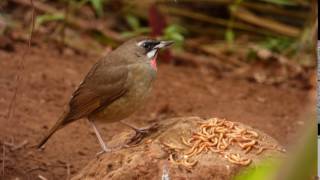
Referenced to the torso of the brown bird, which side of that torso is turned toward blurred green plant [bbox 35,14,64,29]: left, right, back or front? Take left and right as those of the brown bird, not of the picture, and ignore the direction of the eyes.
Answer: left

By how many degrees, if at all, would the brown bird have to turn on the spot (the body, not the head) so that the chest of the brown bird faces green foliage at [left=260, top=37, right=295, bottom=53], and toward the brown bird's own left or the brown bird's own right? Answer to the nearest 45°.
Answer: approximately 45° to the brown bird's own left

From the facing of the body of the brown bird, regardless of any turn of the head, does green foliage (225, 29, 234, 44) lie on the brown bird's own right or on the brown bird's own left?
on the brown bird's own left

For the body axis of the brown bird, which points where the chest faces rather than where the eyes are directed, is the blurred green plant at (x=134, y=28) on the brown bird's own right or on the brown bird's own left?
on the brown bird's own left

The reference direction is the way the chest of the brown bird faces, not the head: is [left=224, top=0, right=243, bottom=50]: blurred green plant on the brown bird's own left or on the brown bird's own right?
on the brown bird's own left

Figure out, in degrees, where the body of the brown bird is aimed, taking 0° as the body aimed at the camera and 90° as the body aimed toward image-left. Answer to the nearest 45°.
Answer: approximately 270°

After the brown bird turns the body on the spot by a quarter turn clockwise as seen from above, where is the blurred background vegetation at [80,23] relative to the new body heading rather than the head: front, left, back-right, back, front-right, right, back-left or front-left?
back
